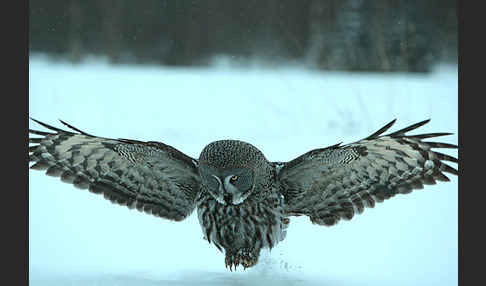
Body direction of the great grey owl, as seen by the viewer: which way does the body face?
toward the camera
